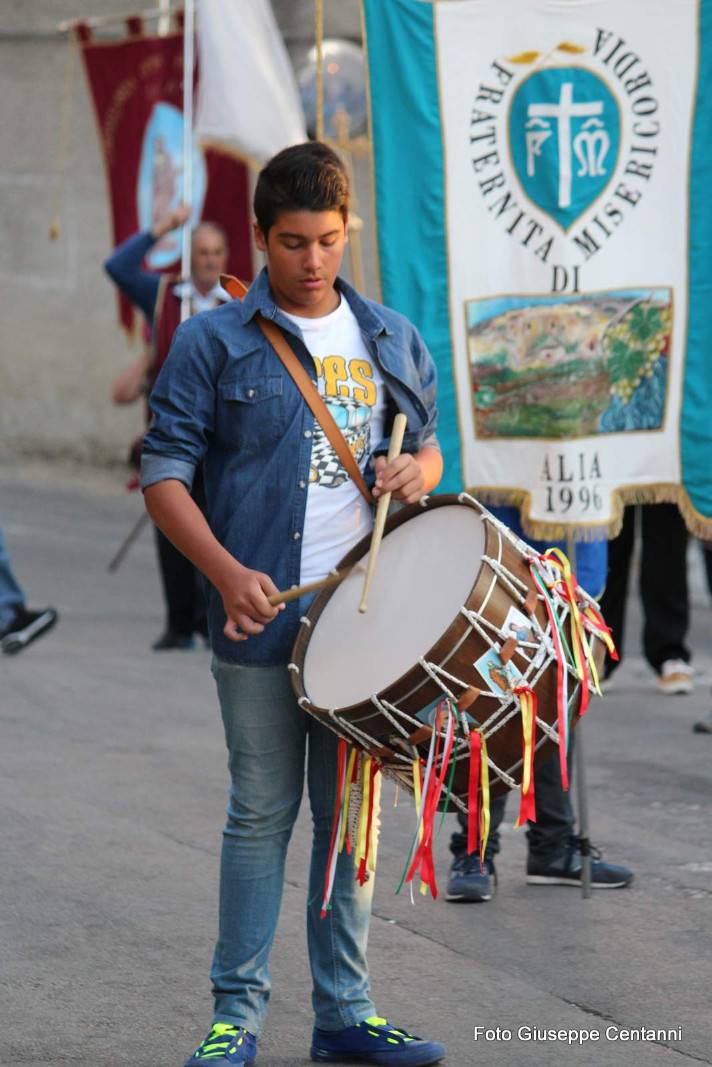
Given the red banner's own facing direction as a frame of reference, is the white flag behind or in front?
in front

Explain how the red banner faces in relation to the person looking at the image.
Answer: facing the viewer
